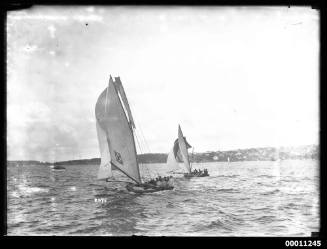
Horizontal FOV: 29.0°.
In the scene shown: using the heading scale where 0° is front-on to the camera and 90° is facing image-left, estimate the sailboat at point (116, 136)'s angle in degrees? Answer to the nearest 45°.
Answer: approximately 135°
